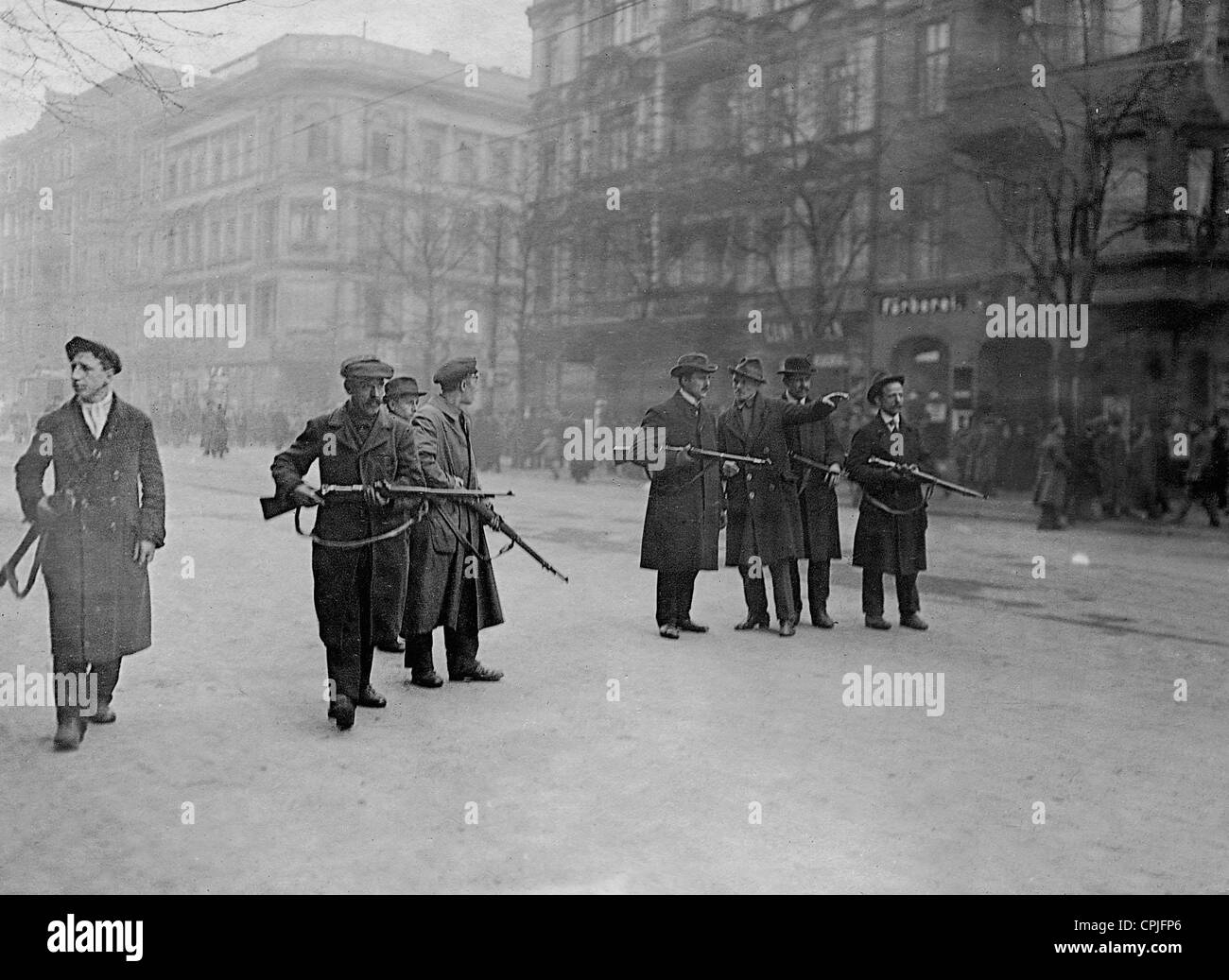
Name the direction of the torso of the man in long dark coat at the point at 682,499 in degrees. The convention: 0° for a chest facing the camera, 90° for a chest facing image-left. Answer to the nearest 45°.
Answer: approximately 315°

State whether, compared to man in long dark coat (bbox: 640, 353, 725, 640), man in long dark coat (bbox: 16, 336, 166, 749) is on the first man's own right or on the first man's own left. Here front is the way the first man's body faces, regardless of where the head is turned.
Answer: on the first man's own right

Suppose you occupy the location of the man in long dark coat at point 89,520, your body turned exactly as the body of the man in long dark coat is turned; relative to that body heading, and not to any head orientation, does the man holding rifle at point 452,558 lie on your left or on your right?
on your left

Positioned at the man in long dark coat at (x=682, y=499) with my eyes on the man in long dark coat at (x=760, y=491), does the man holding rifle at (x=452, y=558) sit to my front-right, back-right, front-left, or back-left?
back-right

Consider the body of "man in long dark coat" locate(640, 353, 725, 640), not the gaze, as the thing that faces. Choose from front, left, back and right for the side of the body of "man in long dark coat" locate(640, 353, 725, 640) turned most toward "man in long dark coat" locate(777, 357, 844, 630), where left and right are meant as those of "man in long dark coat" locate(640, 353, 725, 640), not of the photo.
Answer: left

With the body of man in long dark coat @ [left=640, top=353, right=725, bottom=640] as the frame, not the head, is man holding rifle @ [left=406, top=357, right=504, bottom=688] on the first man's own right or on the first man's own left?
on the first man's own right

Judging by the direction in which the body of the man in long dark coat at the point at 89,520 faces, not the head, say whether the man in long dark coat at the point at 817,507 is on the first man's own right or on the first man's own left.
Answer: on the first man's own left
